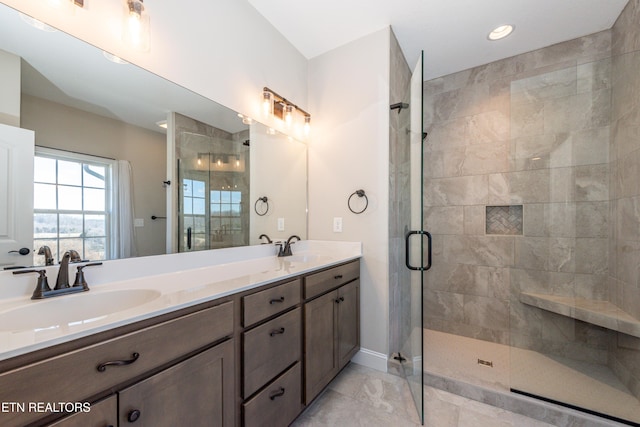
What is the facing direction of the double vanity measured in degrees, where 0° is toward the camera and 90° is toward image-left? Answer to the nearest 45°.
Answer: approximately 315°

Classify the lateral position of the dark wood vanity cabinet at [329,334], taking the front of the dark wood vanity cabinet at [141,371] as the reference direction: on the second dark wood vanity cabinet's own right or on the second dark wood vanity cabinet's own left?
on the second dark wood vanity cabinet's own left

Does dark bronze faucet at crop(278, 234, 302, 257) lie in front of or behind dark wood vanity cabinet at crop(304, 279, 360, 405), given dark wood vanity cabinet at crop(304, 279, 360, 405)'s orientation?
behind

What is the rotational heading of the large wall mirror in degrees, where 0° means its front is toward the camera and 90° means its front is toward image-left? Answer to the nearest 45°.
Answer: approximately 315°
